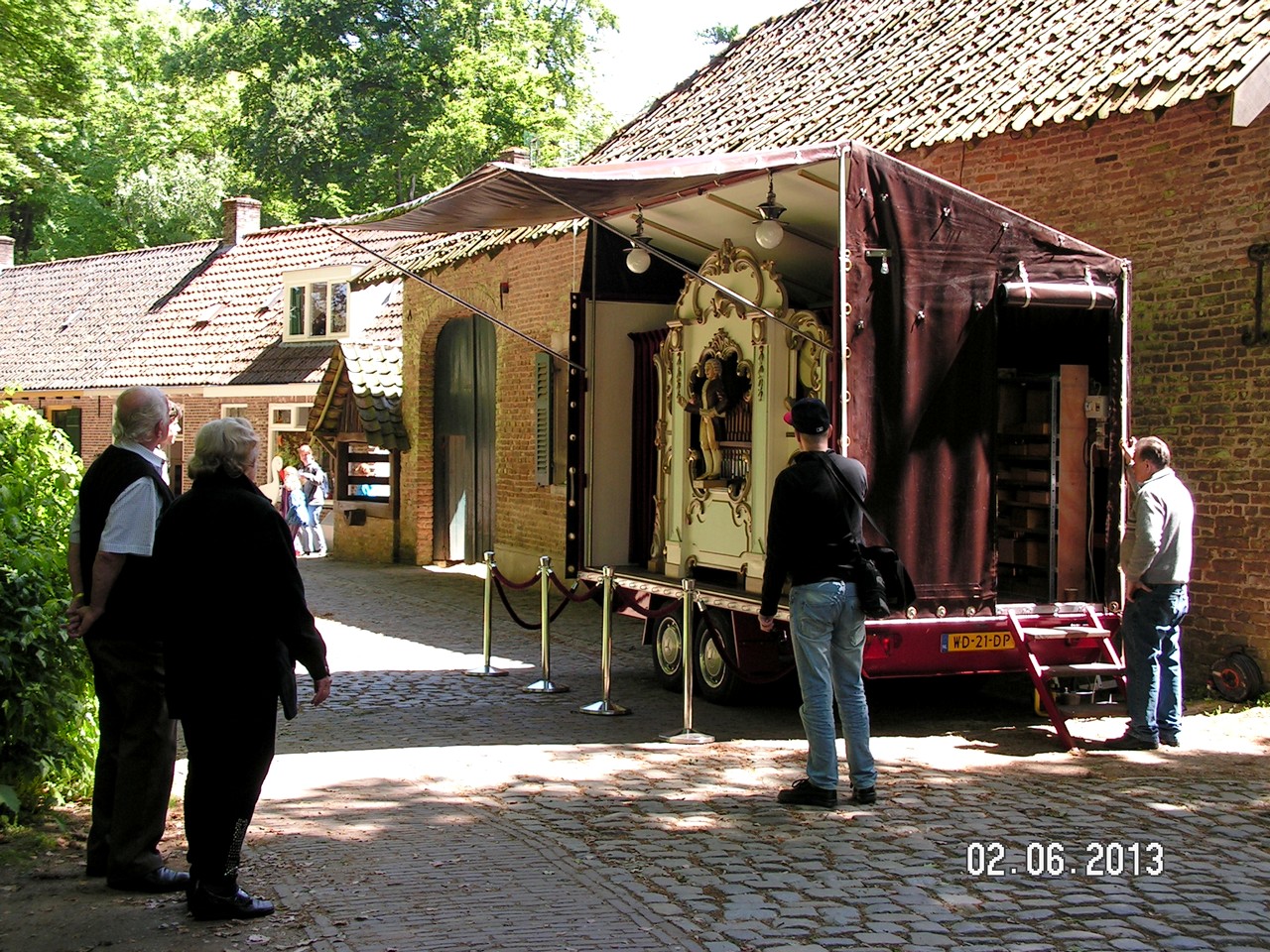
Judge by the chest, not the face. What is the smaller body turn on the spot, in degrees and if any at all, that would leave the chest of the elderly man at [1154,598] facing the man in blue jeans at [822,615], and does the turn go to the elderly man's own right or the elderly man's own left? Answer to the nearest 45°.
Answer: approximately 45° to the elderly man's own left

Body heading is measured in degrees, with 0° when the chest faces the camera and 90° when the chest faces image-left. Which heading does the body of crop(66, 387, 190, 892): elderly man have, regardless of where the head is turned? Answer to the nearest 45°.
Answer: approximately 225°

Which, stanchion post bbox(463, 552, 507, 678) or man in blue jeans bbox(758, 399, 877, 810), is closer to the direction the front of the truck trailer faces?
the stanchion post

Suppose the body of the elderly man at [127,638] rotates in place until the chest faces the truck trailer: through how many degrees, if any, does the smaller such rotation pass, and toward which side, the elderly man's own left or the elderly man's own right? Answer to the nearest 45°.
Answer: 0° — they already face it

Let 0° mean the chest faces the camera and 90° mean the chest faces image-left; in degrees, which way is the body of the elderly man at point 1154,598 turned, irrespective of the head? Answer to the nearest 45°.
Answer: approximately 90°

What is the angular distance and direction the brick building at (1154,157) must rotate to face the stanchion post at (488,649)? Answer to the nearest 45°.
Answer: approximately 45° to its right

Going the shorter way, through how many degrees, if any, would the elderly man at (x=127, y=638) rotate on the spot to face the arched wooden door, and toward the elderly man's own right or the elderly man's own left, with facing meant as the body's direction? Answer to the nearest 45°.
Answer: approximately 45° to the elderly man's own left
